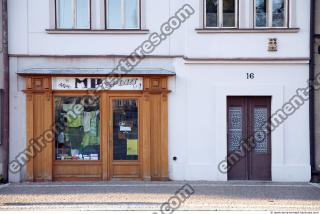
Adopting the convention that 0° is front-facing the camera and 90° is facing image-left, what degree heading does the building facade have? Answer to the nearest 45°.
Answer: approximately 0°
